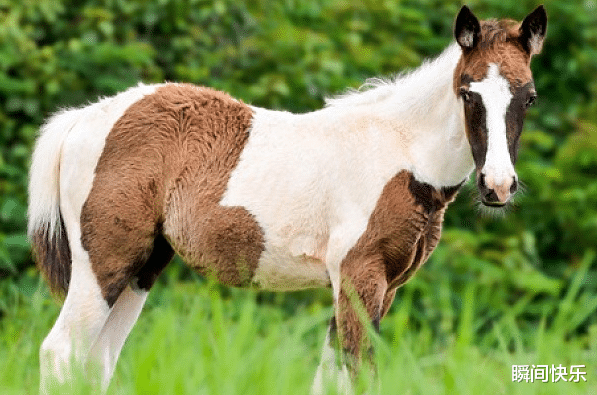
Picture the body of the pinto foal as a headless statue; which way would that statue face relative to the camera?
to the viewer's right
